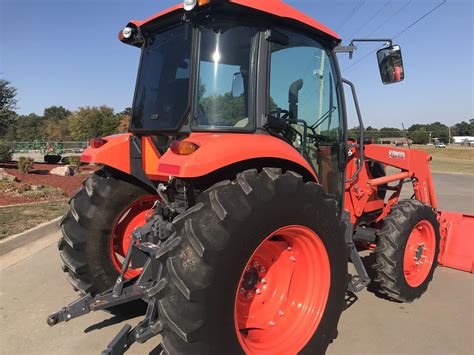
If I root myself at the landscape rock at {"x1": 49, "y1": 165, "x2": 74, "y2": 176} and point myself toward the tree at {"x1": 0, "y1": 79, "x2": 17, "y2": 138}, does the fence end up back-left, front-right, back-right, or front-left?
front-right

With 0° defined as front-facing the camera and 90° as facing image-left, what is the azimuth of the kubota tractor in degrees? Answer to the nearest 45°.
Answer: approximately 225°

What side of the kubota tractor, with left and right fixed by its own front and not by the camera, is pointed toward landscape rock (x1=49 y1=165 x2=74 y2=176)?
left

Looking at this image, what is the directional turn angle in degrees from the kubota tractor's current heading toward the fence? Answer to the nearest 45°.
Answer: approximately 90° to its left

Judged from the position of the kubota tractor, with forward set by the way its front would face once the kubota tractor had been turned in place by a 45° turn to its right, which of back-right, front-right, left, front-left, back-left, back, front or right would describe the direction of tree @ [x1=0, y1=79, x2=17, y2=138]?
back-left
